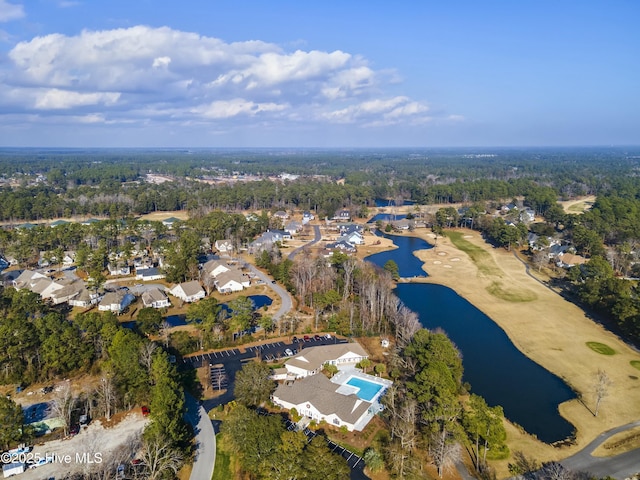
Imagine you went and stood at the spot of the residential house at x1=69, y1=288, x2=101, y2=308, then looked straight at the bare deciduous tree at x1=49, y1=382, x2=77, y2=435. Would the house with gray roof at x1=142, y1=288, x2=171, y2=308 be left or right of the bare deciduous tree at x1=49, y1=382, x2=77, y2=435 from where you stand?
left

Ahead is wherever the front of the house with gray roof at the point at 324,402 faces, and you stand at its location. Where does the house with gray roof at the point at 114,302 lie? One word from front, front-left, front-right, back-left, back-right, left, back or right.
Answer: right

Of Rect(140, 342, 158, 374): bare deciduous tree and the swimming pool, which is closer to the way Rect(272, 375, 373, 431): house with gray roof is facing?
the bare deciduous tree

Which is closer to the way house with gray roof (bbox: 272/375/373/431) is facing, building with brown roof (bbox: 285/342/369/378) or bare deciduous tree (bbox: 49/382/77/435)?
the bare deciduous tree

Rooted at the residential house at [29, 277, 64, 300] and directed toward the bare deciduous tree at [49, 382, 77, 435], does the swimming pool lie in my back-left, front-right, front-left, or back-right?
front-left

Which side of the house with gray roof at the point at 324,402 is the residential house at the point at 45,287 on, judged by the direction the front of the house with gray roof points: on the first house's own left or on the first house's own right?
on the first house's own right

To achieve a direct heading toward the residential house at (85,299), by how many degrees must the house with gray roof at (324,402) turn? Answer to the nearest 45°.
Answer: approximately 90° to its right

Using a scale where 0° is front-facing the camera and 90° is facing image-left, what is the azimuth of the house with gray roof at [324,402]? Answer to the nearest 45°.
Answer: approximately 45°

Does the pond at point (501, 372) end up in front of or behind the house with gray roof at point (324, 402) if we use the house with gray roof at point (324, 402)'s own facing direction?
behind

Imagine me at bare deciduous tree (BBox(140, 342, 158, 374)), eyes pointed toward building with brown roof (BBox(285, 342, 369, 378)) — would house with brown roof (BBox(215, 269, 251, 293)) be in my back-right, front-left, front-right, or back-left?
front-left

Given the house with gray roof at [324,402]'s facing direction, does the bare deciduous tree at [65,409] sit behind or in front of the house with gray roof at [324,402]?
in front

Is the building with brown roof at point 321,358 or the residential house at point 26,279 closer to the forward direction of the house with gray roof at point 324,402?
the residential house

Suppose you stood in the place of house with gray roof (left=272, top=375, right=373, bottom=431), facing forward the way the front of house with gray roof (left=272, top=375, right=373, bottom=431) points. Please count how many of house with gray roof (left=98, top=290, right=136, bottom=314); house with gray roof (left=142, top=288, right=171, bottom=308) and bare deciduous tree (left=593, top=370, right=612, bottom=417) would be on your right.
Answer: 2
